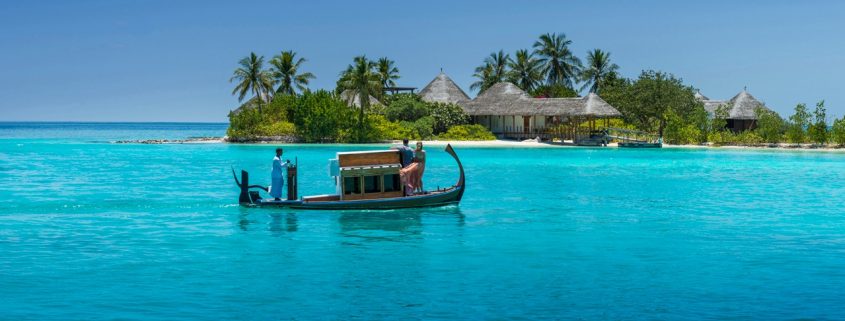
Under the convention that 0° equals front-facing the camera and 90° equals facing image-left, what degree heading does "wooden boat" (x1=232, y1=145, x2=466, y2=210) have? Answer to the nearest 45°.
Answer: approximately 270°

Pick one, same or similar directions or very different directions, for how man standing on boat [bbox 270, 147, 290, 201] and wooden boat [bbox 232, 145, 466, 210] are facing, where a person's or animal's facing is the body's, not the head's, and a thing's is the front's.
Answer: same or similar directions

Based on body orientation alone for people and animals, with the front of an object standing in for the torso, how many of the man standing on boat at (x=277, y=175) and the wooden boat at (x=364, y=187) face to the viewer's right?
2

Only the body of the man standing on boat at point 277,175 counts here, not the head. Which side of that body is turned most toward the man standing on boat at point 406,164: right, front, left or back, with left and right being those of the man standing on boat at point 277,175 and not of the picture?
front

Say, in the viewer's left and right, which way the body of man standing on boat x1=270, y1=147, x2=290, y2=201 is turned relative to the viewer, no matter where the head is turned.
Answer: facing to the right of the viewer
